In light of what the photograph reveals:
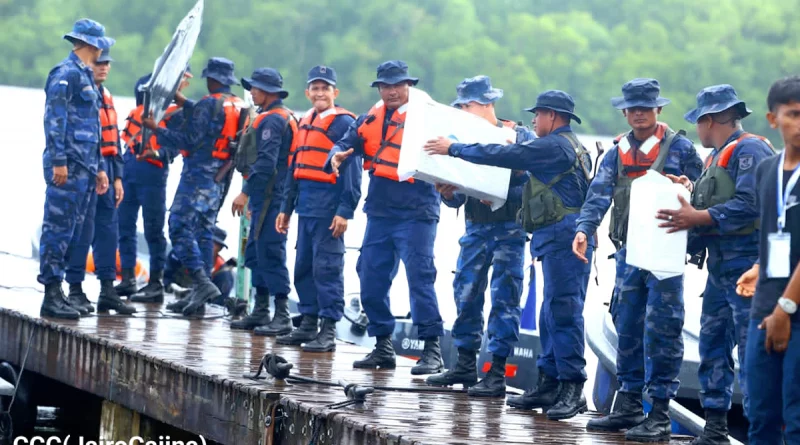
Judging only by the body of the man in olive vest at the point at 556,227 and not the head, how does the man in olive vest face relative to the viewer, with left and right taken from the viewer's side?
facing to the left of the viewer

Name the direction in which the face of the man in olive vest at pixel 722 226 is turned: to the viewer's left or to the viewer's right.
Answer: to the viewer's left

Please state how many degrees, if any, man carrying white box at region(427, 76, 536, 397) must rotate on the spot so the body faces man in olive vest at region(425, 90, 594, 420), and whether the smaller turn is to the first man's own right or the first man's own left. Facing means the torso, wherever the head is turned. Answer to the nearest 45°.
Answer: approximately 90° to the first man's own left

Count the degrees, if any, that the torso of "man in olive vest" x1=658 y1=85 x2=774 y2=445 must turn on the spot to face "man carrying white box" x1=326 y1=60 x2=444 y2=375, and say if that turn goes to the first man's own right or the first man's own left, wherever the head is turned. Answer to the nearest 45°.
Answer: approximately 45° to the first man's own right

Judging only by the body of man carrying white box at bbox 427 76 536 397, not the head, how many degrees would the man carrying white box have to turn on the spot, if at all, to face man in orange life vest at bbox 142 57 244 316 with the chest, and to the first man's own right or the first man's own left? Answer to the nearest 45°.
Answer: approximately 90° to the first man's own right

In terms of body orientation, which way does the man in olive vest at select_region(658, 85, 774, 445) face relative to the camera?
to the viewer's left

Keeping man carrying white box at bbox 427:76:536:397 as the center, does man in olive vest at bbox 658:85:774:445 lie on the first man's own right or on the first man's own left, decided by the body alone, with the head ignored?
on the first man's own left

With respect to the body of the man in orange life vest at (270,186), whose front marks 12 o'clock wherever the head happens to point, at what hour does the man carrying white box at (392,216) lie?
The man carrying white box is roughly at 8 o'clock from the man in orange life vest.

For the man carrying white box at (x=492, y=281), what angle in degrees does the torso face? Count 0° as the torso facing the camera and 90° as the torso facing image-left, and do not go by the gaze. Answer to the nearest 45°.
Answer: approximately 45°
